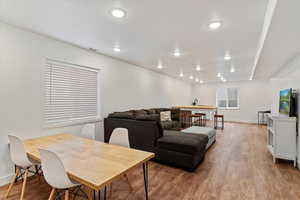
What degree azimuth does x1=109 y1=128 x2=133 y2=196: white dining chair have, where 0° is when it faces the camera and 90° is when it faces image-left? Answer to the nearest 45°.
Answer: approximately 45°

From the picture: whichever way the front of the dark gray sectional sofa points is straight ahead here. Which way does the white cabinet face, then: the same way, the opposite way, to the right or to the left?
the opposite way

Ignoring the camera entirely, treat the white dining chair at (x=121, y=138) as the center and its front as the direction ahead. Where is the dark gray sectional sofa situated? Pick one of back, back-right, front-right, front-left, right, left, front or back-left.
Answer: back

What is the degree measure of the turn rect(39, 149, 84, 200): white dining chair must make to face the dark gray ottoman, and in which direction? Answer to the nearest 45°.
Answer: approximately 45° to its right

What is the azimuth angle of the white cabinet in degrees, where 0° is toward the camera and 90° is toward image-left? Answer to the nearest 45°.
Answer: approximately 90°

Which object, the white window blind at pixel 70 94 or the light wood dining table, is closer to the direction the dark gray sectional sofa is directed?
the light wood dining table

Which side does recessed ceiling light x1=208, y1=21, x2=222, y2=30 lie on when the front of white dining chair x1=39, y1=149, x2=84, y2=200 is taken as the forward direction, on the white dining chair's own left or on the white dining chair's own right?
on the white dining chair's own right

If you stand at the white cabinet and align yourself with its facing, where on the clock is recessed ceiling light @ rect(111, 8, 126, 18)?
The recessed ceiling light is roughly at 10 o'clock from the white cabinet.

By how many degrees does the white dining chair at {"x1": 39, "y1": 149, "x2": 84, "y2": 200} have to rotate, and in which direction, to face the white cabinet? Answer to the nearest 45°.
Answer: approximately 45° to its right

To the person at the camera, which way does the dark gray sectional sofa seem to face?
facing the viewer and to the right of the viewer

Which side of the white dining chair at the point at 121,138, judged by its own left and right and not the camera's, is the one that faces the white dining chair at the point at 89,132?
right

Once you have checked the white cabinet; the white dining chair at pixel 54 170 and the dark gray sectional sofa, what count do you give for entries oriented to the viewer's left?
1

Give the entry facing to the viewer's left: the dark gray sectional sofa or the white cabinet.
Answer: the white cabinet
